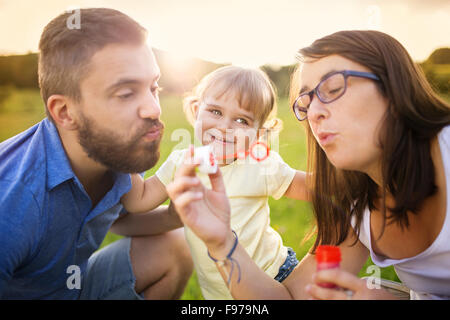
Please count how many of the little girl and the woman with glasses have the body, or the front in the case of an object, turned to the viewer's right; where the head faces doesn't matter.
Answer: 0

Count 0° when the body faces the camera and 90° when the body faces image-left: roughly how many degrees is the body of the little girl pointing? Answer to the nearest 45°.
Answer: approximately 0°

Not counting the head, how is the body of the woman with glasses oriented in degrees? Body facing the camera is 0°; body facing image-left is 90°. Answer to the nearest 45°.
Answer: approximately 45°
